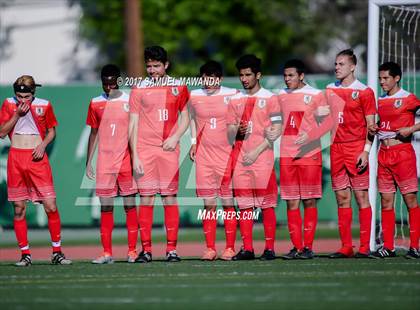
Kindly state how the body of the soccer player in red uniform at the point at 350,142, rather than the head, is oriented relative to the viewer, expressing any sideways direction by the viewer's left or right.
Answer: facing the viewer and to the left of the viewer

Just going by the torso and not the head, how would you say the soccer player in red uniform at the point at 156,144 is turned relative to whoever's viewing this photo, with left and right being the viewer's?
facing the viewer

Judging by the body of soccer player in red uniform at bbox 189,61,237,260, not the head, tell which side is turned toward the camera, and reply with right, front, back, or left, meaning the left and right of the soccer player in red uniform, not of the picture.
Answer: front

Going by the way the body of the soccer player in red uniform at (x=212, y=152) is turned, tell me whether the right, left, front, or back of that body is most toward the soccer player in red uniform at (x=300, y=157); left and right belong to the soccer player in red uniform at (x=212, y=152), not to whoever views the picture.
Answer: left

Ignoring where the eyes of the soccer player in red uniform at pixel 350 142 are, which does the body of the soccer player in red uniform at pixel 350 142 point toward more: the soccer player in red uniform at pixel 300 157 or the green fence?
the soccer player in red uniform

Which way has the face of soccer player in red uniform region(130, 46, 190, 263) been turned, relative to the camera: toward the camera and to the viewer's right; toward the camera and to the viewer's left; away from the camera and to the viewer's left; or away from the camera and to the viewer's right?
toward the camera and to the viewer's left

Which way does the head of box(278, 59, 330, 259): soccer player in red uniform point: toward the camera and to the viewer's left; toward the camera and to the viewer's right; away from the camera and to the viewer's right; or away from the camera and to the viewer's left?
toward the camera and to the viewer's left

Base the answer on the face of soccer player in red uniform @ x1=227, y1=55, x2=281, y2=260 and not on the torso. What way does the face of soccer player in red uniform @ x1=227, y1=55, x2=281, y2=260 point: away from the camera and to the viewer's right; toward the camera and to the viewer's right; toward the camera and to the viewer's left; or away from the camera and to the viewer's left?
toward the camera and to the viewer's left

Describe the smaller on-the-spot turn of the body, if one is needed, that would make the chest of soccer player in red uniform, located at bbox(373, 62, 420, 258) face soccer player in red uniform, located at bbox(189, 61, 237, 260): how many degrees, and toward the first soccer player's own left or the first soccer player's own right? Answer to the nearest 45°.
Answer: approximately 45° to the first soccer player's own right

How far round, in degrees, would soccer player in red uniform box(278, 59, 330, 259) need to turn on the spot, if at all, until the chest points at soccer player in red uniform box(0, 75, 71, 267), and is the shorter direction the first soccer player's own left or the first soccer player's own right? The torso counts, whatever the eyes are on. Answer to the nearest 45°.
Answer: approximately 45° to the first soccer player's own right

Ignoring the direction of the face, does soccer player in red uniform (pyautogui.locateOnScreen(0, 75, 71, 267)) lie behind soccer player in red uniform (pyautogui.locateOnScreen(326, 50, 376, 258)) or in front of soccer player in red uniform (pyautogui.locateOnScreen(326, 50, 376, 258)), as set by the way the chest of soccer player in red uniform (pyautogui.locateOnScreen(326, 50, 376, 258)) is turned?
in front

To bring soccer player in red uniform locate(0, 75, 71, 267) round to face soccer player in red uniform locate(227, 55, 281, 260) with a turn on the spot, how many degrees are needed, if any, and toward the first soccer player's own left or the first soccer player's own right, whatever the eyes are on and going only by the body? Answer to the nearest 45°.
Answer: approximately 90° to the first soccer player's own left

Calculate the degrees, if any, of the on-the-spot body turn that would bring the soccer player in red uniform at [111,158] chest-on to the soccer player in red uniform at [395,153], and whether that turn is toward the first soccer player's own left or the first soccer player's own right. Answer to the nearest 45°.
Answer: approximately 90° to the first soccer player's own left
